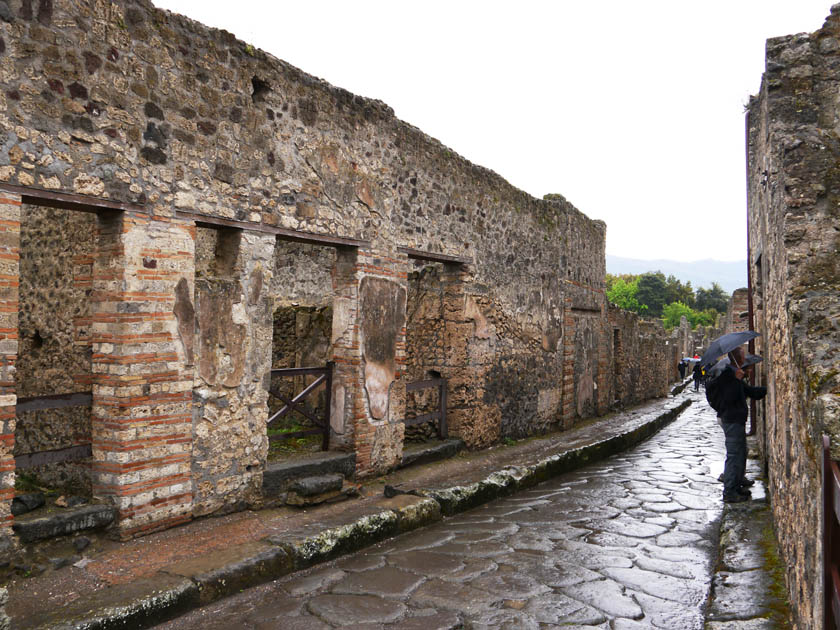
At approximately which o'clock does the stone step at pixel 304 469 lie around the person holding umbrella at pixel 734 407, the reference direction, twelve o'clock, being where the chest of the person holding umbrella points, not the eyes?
The stone step is roughly at 5 o'clock from the person holding umbrella.

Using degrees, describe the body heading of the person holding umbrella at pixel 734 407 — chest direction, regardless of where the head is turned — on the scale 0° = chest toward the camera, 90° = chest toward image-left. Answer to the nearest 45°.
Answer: approximately 270°

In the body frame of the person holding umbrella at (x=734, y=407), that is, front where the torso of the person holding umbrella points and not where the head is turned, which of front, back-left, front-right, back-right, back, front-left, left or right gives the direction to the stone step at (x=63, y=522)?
back-right

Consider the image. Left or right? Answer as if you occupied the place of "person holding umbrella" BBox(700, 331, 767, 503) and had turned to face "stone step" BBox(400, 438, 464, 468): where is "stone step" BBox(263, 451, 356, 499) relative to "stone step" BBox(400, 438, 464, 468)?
left

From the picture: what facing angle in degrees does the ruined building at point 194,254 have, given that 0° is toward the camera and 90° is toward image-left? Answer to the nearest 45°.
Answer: approximately 315°
